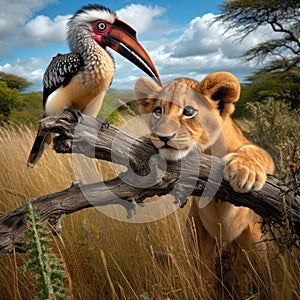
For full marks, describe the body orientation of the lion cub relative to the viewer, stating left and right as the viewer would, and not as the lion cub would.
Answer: facing the viewer and to the left of the viewer

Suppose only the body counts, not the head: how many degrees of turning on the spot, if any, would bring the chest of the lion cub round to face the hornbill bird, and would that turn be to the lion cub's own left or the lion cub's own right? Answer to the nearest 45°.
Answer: approximately 90° to the lion cub's own right

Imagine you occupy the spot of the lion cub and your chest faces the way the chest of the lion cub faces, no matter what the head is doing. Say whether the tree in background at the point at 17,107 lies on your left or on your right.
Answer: on your right

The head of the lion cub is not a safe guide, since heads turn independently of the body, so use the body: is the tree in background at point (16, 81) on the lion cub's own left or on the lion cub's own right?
on the lion cub's own right
